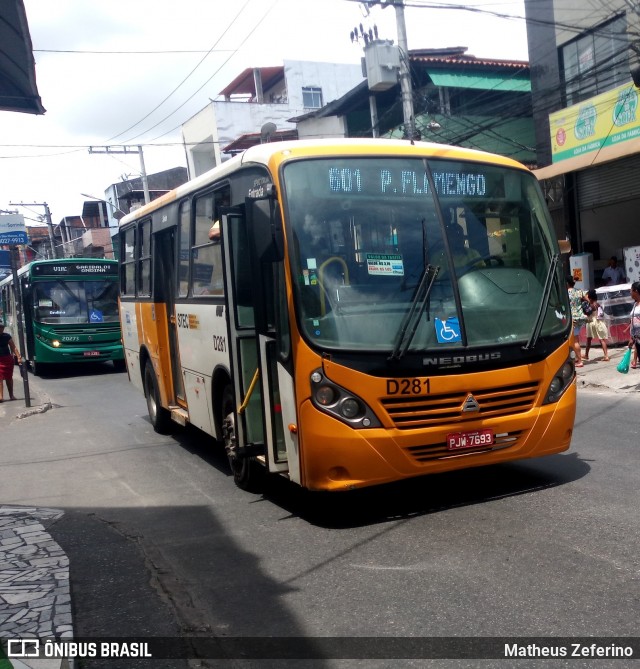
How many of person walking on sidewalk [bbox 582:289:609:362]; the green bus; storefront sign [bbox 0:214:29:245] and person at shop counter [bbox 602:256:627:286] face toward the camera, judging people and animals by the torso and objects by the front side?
3

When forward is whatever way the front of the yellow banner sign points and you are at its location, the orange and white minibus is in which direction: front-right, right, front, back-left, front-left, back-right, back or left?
front-left

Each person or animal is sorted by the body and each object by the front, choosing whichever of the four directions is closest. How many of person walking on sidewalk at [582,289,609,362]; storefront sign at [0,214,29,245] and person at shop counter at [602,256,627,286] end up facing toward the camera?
2

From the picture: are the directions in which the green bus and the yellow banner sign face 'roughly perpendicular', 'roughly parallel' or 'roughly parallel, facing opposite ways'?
roughly perpendicular

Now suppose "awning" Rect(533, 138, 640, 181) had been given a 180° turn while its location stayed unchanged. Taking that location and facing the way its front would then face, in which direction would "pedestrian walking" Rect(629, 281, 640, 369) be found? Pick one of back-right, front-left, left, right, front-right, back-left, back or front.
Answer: back-right

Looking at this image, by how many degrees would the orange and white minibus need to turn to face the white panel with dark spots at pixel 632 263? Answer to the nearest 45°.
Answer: approximately 90° to its left

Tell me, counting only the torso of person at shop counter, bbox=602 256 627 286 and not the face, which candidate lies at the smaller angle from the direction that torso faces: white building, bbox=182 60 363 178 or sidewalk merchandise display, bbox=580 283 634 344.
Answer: the sidewalk merchandise display

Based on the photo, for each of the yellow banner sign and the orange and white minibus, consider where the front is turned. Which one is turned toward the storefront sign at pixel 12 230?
the yellow banner sign

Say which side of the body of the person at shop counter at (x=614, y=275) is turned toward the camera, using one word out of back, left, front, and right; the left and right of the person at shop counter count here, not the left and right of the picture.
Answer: front

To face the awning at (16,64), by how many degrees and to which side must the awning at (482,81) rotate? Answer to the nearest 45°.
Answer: approximately 45° to its left

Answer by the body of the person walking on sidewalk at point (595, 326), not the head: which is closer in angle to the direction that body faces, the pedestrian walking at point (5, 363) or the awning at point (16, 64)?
the pedestrian walking

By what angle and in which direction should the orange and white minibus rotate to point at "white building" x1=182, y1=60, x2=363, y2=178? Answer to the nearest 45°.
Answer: approximately 135° to its left

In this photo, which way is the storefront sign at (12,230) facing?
toward the camera

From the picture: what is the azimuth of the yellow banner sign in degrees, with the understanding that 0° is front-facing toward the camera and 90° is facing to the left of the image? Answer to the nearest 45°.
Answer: approximately 45°

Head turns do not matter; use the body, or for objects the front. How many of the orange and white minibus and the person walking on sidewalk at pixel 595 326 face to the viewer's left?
1

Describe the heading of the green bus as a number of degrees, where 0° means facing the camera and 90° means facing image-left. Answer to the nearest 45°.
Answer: approximately 0°

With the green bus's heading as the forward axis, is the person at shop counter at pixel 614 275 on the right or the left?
on its left
